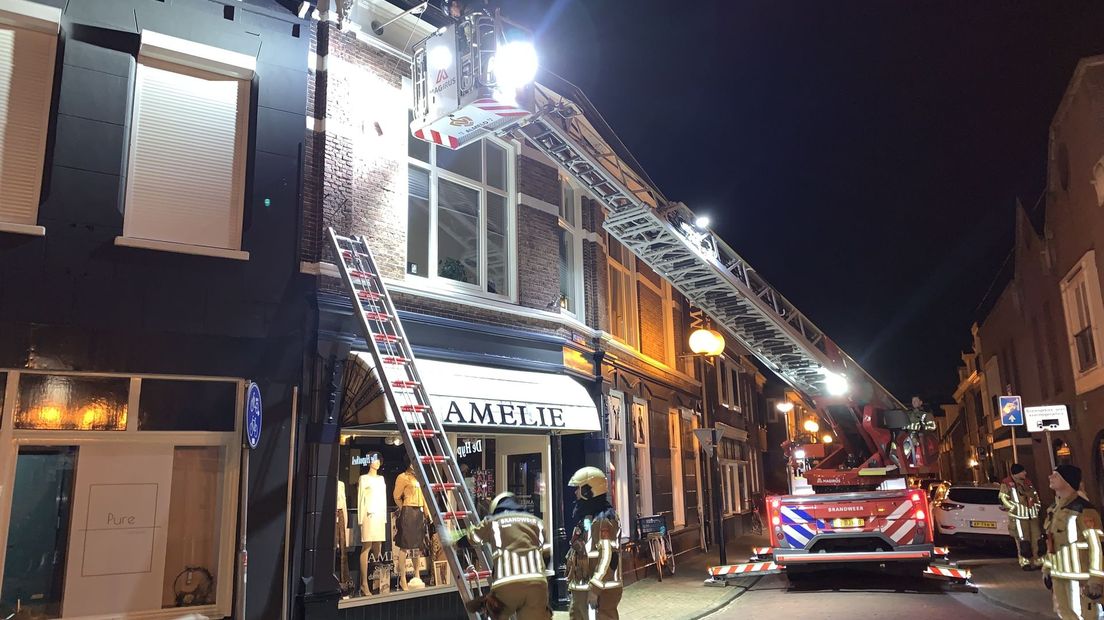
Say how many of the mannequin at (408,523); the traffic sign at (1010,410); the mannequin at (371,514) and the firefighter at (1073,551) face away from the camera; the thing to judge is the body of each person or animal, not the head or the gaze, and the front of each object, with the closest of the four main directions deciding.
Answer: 0

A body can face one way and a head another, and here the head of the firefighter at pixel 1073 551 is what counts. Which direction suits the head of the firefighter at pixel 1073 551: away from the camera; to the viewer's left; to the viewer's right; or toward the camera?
to the viewer's left

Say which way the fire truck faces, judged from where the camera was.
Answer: facing away from the viewer

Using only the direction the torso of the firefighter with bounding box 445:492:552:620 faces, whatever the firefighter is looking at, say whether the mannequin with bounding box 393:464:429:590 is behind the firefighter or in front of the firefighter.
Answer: in front

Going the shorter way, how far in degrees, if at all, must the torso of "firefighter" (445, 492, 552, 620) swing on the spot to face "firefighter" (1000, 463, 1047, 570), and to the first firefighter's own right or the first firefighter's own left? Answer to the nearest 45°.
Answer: approximately 90° to the first firefighter's own right

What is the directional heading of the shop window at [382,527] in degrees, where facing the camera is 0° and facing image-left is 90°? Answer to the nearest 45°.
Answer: approximately 315°

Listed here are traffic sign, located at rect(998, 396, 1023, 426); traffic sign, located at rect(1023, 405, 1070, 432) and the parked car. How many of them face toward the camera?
2

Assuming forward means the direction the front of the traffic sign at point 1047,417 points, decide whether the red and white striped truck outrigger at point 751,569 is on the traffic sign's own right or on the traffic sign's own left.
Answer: on the traffic sign's own right

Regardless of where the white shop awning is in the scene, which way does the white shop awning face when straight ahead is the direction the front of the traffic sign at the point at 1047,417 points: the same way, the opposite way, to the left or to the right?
to the left

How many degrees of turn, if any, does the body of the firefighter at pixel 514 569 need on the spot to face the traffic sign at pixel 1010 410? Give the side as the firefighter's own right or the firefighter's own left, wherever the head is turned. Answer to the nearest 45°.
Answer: approximately 90° to the firefighter's own right

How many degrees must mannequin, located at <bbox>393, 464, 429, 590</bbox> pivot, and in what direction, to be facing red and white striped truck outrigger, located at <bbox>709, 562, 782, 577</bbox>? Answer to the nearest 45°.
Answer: approximately 45° to its left

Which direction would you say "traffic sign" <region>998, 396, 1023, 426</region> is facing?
toward the camera

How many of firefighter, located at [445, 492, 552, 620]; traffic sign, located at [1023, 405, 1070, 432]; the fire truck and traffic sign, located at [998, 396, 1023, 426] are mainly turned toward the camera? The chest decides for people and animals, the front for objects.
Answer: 2

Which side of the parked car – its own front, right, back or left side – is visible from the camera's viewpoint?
back

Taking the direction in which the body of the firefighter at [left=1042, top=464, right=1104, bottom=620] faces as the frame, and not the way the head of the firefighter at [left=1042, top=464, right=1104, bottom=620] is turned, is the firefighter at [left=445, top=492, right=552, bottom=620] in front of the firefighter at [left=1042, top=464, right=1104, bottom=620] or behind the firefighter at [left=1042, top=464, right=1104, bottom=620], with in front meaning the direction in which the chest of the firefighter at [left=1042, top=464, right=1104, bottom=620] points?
in front

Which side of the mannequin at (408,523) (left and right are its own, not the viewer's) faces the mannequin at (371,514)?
right

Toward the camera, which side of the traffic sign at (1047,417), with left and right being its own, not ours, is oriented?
front

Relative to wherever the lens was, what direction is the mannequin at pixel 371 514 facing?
facing the viewer and to the right of the viewer
